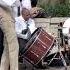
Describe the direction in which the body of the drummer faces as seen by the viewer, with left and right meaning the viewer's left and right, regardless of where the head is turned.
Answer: facing the viewer and to the right of the viewer
